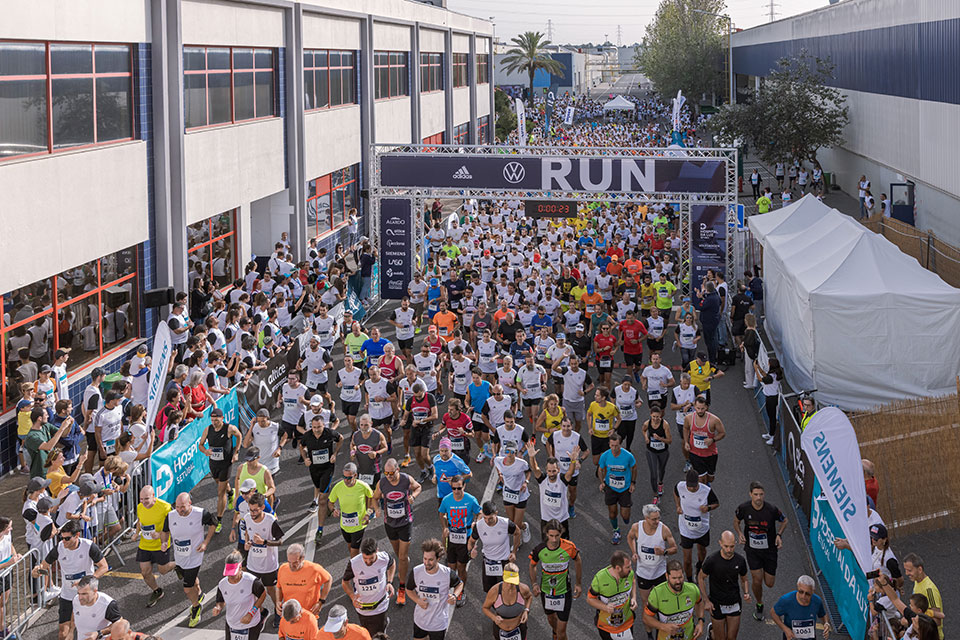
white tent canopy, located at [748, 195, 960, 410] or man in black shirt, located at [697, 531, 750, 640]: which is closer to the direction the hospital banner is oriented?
the man in black shirt

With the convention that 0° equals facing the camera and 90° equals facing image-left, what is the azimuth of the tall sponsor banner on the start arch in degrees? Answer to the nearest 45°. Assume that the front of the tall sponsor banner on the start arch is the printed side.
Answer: approximately 0°

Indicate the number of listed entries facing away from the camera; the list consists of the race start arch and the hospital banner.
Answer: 0

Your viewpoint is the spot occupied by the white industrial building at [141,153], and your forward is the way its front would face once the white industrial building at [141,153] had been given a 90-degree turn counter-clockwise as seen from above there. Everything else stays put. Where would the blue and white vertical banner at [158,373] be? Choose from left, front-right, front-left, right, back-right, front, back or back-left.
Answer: back-right

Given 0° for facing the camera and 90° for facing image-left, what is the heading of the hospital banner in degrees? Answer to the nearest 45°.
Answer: approximately 315°

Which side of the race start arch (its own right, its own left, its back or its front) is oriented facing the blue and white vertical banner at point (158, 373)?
front

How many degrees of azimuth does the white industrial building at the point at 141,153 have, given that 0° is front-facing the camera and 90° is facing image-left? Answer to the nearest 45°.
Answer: approximately 315°
